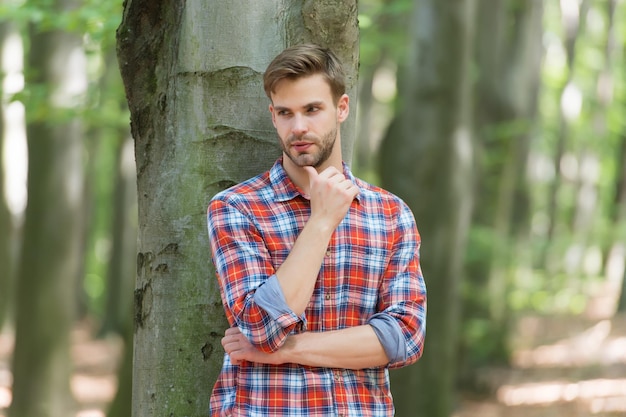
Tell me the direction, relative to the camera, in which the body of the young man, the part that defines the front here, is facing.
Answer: toward the camera

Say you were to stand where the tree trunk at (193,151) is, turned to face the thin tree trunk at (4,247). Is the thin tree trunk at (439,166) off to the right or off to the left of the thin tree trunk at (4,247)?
right

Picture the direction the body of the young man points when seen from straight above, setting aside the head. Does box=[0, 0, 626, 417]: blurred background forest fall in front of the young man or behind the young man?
behind

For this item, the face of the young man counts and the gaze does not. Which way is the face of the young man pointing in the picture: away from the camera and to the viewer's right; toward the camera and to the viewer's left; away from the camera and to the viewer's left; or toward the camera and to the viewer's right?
toward the camera and to the viewer's left

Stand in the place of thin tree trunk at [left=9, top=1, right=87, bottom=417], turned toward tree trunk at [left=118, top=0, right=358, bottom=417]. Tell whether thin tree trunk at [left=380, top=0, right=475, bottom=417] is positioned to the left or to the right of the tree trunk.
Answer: left

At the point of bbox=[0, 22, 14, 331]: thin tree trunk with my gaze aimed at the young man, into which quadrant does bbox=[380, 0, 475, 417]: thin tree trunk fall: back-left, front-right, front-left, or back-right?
front-left

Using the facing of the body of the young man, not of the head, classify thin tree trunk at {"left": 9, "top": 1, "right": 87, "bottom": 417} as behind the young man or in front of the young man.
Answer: behind

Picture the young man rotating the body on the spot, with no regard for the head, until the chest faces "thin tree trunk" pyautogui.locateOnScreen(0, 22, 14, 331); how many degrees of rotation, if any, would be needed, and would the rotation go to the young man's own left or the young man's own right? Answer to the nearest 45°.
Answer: approximately 135° to the young man's own right

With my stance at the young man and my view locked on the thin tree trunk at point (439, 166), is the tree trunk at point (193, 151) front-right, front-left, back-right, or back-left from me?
front-left

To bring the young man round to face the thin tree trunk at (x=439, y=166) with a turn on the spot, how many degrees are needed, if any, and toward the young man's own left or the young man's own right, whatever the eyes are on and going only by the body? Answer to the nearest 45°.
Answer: approximately 180°
